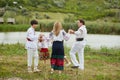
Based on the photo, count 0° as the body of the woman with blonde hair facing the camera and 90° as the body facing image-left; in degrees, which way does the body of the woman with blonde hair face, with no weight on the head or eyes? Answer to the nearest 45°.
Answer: approximately 180°
